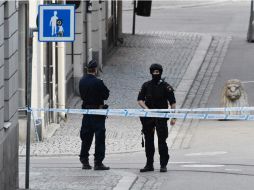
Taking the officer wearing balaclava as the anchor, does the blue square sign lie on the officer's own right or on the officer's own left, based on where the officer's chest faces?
on the officer's own right

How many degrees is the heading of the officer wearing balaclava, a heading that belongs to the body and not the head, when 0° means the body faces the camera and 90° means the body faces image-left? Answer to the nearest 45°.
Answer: approximately 0°

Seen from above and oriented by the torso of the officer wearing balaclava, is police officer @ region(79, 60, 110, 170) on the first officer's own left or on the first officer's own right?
on the first officer's own right
